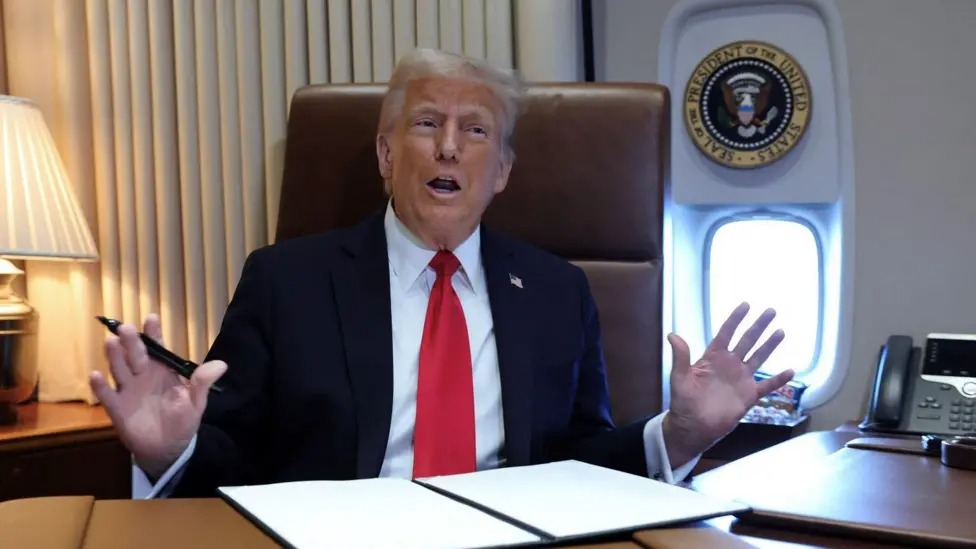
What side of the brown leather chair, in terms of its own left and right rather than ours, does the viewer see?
front

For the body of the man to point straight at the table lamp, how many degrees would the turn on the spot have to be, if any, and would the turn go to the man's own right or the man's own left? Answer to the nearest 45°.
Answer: approximately 135° to the man's own right

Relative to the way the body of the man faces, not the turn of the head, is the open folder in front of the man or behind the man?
in front

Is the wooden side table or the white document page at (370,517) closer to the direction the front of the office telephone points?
the white document page

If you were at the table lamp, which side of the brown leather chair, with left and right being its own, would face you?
right

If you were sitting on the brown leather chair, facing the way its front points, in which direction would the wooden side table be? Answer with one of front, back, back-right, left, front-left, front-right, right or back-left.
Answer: right

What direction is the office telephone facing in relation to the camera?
toward the camera

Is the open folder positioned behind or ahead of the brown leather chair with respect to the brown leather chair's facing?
ahead

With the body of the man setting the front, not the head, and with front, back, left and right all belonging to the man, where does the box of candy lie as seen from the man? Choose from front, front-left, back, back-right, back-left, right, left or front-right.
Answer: back-left
